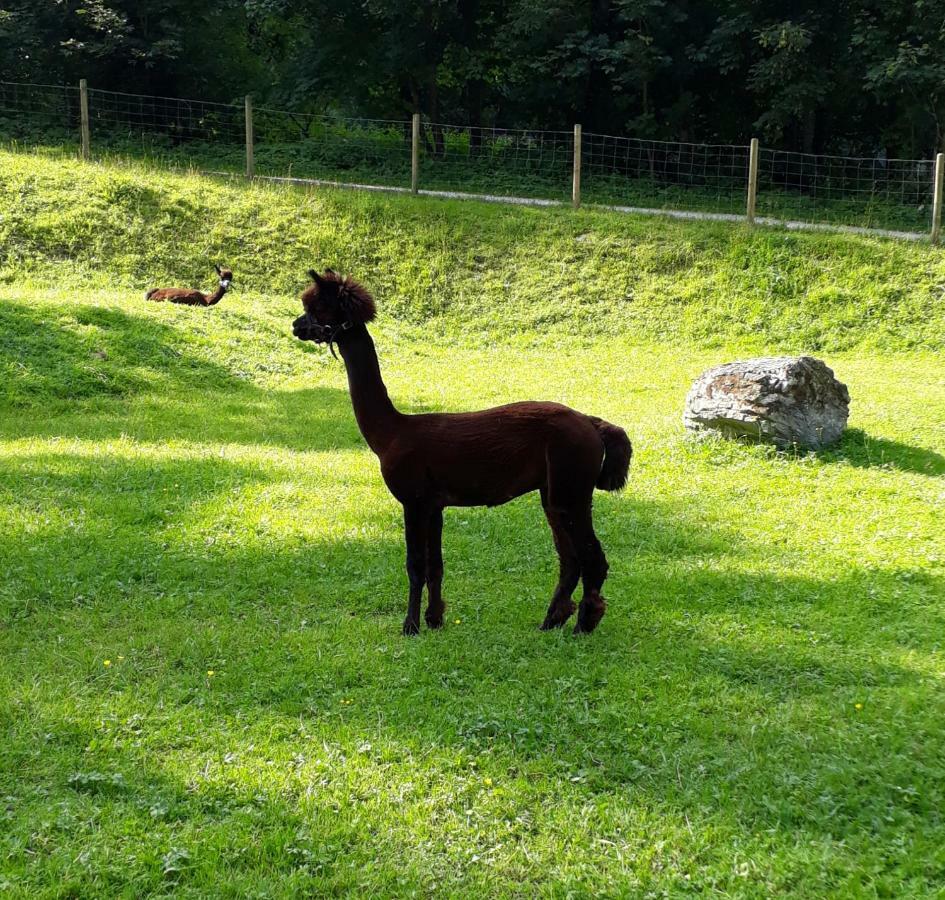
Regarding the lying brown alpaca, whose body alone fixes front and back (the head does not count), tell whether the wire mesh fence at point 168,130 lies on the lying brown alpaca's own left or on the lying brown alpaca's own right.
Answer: on the lying brown alpaca's own left

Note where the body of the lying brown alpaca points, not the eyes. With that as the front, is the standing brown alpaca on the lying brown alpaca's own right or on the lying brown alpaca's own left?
on the lying brown alpaca's own right

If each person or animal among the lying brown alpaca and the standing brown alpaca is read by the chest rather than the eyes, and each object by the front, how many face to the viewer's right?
1

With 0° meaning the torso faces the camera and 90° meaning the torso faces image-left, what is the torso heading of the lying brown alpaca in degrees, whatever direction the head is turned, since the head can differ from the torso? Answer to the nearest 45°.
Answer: approximately 270°

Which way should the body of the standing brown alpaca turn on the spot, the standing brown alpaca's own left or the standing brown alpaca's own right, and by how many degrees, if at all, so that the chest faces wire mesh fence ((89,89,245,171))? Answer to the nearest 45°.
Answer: approximately 90° to the standing brown alpaca's own right

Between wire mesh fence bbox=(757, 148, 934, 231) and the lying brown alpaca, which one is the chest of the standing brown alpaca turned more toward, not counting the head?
the lying brown alpaca

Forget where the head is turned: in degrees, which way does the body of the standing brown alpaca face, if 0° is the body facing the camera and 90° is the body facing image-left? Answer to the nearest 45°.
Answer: approximately 90°

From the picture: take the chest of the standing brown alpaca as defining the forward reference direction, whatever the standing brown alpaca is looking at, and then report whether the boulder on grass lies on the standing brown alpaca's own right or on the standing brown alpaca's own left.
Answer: on the standing brown alpaca's own right

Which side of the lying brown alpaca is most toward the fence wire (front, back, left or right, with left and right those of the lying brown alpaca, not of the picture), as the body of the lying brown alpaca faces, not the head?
left

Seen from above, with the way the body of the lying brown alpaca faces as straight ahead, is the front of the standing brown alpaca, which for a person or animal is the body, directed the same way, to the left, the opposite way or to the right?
the opposite way

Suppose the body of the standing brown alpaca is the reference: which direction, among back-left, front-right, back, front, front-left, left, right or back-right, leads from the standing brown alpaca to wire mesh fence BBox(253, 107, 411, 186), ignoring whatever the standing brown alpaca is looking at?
right

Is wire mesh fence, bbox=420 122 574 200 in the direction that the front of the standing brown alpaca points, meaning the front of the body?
no
